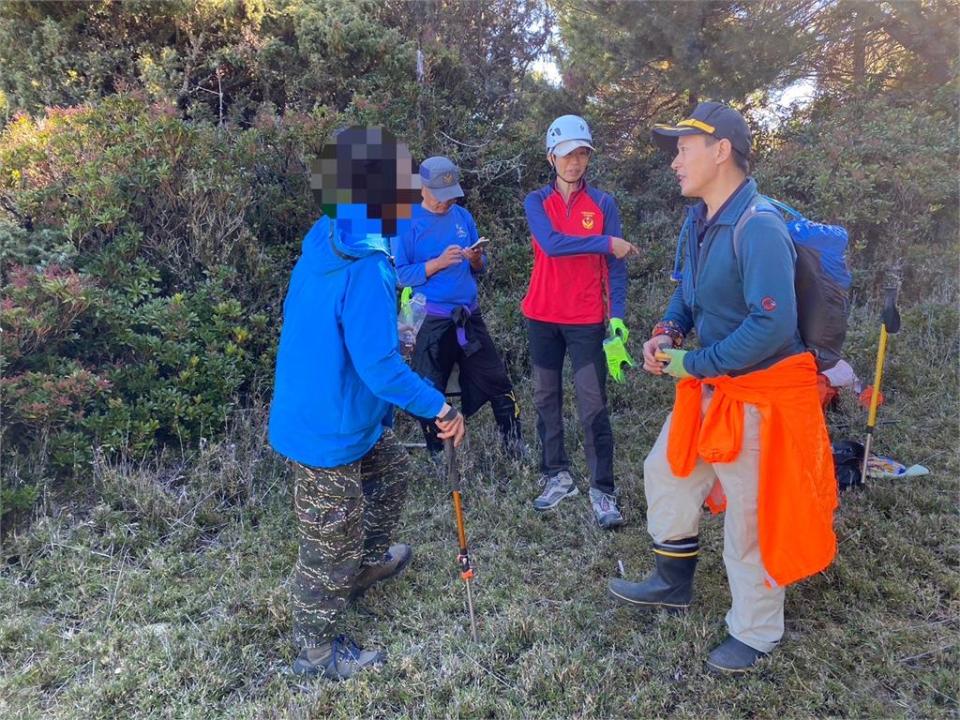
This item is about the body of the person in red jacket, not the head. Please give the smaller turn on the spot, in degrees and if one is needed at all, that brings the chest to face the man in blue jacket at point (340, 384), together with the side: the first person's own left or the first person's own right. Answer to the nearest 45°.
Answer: approximately 45° to the first person's own right

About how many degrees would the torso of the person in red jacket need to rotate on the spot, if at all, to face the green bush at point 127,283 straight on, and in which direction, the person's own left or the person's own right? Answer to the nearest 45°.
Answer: approximately 90° to the person's own right

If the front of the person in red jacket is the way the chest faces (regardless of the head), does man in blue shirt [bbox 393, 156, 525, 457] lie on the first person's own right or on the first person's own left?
on the first person's own right

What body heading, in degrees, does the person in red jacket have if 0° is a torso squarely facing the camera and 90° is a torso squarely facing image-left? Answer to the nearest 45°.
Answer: approximately 0°

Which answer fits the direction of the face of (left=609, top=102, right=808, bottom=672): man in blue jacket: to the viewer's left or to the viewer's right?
to the viewer's left

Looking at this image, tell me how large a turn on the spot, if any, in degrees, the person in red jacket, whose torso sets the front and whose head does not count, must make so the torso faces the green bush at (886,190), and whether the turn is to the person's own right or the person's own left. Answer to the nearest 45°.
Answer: approximately 135° to the person's own left

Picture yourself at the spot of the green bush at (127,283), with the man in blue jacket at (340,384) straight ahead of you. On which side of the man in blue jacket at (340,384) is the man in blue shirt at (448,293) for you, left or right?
left
